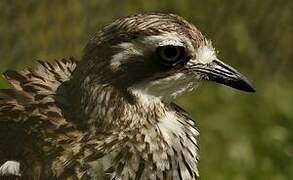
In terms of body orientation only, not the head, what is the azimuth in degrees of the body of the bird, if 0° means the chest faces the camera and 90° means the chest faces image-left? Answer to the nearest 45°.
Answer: approximately 270°
